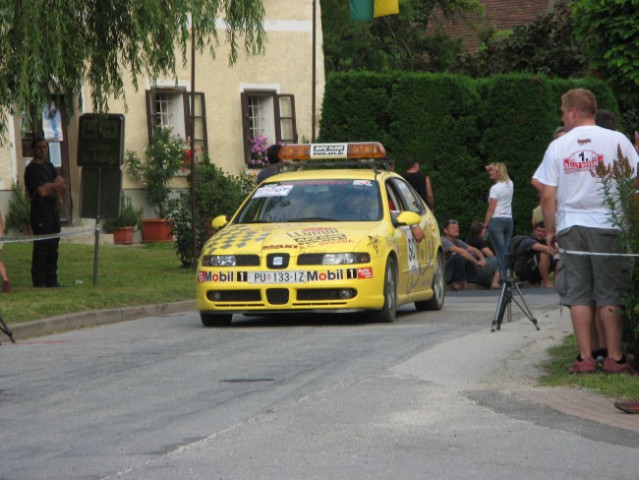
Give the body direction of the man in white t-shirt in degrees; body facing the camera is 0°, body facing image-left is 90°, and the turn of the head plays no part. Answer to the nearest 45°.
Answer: approximately 180°

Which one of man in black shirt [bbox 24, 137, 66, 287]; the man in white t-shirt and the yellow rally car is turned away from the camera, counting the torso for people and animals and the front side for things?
the man in white t-shirt

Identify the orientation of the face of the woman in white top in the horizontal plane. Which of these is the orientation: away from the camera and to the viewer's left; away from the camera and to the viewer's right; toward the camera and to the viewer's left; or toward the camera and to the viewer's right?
toward the camera and to the viewer's left

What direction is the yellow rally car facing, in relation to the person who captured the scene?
facing the viewer and to the left of the viewer

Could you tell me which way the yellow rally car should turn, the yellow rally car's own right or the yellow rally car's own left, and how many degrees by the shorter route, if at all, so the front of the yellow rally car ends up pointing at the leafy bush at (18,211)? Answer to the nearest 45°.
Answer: approximately 90° to the yellow rally car's own right

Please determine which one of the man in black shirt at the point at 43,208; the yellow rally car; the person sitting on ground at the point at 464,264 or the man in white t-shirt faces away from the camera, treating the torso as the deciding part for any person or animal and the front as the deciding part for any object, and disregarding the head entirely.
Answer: the man in white t-shirt

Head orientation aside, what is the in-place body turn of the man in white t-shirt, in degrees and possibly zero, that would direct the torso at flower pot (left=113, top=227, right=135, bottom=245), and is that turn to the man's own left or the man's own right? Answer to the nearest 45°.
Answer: approximately 45° to the man's own left

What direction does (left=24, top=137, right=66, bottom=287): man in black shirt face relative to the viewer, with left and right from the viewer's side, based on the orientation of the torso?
facing the viewer and to the right of the viewer

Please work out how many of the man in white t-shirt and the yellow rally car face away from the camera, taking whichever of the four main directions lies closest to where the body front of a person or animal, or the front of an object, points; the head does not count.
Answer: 1

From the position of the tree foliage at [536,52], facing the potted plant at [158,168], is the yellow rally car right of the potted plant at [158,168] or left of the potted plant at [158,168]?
left
